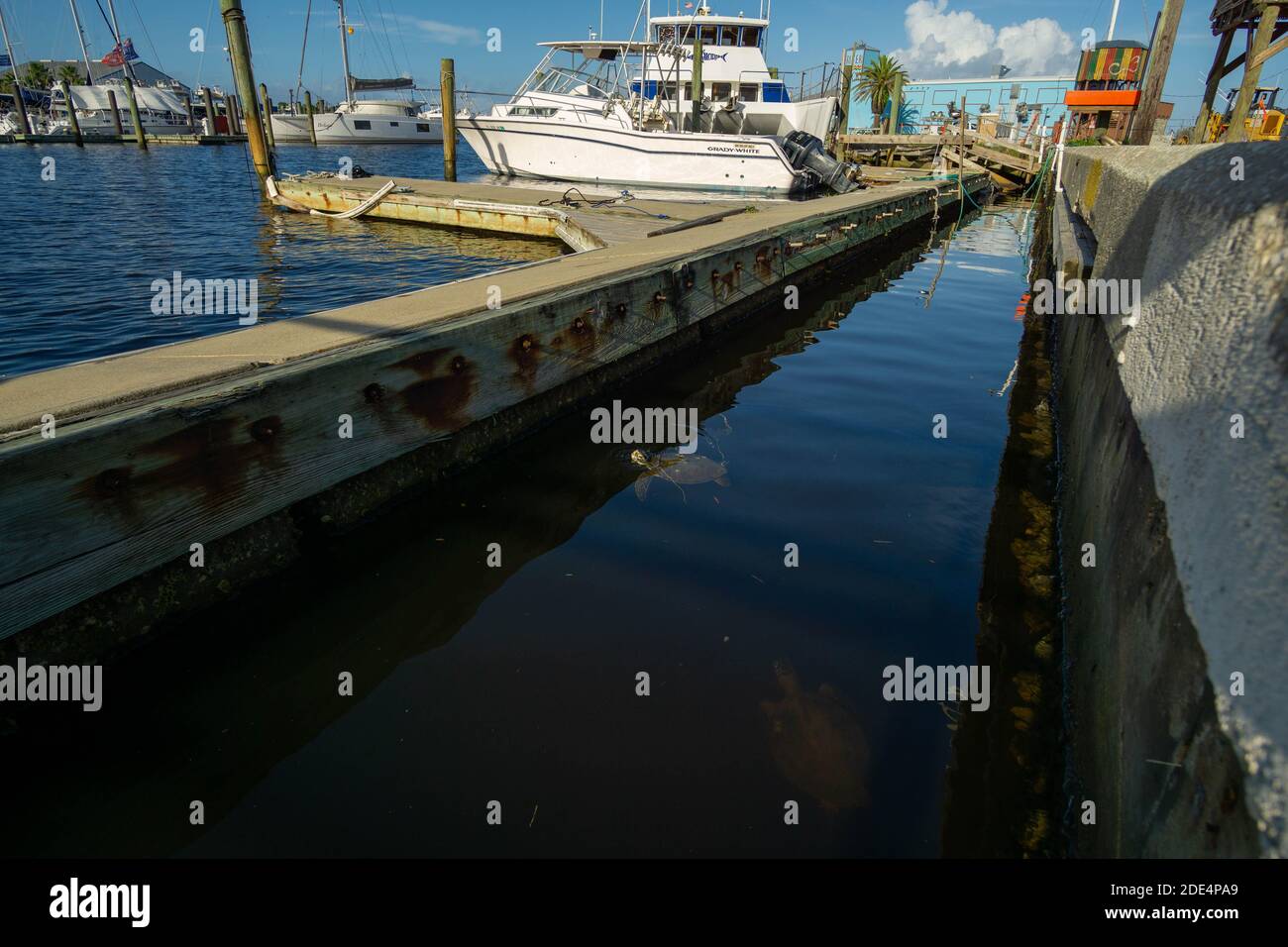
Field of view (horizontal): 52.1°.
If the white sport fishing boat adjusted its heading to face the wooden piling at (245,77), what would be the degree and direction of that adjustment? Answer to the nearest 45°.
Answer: approximately 45° to its left

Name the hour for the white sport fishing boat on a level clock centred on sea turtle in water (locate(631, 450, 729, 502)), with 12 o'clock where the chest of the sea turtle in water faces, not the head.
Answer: The white sport fishing boat is roughly at 3 o'clock from the sea turtle in water.

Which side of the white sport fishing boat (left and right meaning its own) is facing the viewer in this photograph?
left

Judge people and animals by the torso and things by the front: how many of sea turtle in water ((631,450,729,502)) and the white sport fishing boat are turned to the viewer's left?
2

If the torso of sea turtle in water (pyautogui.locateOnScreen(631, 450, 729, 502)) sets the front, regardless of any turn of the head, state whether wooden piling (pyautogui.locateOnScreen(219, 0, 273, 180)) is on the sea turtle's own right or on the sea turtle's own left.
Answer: on the sea turtle's own right

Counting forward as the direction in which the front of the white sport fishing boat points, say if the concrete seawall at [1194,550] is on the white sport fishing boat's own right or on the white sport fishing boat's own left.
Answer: on the white sport fishing boat's own left

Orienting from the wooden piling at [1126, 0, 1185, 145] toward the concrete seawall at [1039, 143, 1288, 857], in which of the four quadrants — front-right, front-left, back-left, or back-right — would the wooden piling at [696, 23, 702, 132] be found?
back-right

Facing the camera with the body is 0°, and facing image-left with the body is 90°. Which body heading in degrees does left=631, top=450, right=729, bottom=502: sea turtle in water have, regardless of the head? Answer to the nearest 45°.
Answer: approximately 90°

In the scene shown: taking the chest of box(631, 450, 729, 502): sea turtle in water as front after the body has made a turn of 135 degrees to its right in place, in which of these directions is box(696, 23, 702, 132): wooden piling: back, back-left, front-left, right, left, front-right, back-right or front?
front-left
